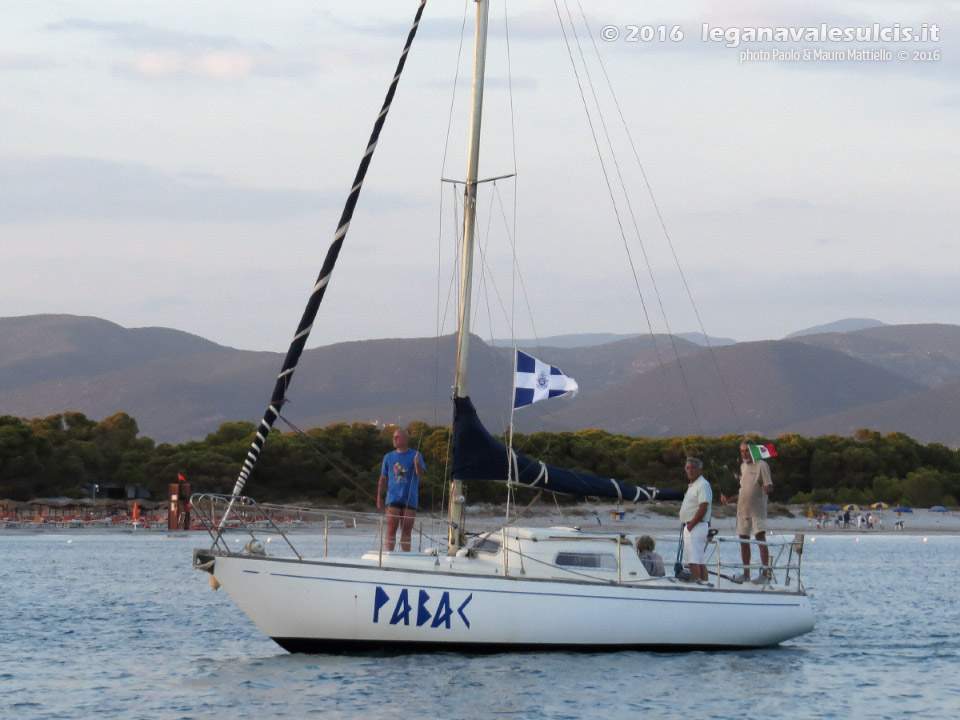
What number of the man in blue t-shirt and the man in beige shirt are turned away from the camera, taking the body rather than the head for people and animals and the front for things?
0

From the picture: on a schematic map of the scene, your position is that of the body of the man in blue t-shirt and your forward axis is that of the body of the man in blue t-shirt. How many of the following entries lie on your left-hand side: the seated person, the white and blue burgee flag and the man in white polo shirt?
3

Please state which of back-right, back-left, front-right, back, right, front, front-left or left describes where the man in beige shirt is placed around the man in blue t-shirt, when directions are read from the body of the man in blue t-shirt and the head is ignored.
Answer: left

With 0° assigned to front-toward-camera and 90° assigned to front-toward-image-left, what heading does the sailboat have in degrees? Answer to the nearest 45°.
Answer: approximately 90°

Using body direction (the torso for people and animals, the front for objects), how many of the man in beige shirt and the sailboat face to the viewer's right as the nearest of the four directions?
0

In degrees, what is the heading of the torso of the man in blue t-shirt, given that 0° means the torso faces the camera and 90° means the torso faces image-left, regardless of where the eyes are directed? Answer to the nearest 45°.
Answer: approximately 0°

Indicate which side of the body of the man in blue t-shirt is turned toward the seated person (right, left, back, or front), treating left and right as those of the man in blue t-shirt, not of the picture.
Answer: left

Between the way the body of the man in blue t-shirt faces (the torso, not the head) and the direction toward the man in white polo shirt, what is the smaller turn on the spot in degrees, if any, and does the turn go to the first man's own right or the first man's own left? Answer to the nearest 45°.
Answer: approximately 90° to the first man's own left
